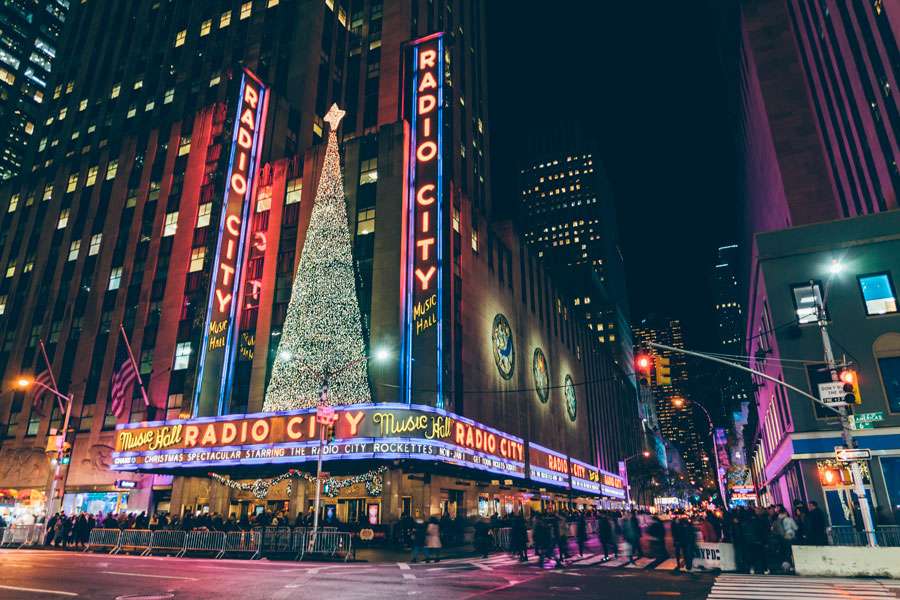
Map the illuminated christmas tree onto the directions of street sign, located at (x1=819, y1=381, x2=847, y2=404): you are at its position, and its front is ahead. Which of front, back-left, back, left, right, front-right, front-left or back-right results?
right

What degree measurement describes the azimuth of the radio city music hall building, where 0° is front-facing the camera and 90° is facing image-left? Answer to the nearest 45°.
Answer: approximately 45°

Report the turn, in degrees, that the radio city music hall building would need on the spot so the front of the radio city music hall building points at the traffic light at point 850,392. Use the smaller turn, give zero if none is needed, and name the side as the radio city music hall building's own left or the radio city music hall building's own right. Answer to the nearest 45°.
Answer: approximately 90° to the radio city music hall building's own left

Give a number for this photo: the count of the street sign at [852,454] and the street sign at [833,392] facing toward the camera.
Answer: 2

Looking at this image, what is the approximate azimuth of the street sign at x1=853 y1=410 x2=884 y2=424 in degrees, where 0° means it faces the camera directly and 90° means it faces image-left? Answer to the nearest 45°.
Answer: approximately 0°

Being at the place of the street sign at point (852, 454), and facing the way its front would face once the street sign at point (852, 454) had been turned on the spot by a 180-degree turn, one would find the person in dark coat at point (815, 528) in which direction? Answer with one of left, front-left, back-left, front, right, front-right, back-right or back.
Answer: front-left

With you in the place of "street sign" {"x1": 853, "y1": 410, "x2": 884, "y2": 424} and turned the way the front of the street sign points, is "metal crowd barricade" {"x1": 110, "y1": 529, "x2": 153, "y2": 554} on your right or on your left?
on your right

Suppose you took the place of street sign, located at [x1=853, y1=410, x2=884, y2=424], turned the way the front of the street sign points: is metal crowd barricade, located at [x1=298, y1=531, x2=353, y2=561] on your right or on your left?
on your right

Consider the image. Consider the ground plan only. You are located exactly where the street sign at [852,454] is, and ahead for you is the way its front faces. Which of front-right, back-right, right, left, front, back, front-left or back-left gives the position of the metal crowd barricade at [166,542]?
right

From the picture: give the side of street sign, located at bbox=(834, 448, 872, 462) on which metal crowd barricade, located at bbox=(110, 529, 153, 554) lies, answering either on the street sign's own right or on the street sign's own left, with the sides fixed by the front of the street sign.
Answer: on the street sign's own right

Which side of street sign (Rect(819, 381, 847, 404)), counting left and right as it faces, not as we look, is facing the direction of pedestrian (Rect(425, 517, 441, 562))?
right
